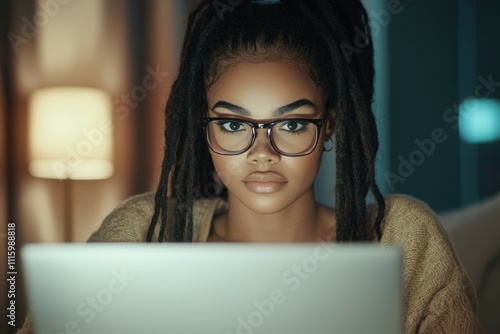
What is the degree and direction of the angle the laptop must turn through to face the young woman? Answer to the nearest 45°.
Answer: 0° — it already faces them

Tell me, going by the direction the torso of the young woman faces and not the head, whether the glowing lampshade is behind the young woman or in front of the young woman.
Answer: behind

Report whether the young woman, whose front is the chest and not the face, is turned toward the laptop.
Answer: yes

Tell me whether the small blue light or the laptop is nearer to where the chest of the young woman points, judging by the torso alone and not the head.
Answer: the laptop

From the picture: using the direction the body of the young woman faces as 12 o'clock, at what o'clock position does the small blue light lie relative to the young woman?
The small blue light is roughly at 7 o'clock from the young woman.

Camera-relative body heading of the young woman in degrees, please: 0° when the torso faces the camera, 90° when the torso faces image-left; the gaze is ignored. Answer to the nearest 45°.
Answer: approximately 0°

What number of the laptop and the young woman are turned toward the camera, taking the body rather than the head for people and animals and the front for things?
1

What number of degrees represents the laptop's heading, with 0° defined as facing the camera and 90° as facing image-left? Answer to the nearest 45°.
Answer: approximately 180°

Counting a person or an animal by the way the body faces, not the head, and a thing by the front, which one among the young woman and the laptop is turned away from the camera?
the laptop

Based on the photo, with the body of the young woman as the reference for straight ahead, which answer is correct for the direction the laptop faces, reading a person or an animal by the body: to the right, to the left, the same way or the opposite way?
the opposite way
